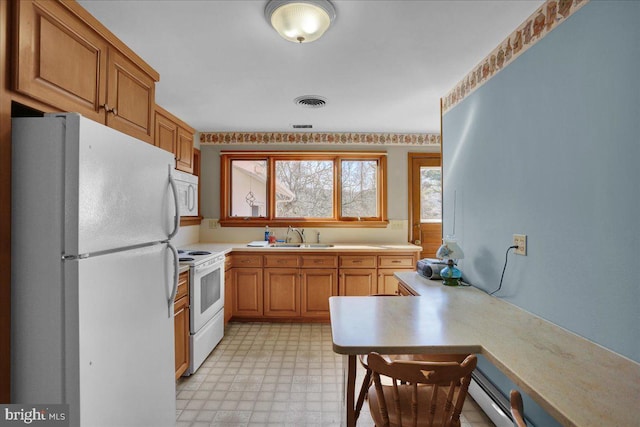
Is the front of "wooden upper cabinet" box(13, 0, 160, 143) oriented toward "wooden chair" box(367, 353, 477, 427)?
yes

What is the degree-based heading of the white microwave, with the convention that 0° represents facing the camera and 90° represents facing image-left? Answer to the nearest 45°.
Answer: approximately 315°

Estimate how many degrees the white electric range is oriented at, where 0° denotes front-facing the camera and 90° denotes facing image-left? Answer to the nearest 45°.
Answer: approximately 315°

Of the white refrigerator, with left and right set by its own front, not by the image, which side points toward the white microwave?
left

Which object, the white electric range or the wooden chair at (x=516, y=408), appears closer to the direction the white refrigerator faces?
the wooden chair

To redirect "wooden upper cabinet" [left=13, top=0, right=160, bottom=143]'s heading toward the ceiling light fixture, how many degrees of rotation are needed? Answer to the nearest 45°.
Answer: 0° — it already faces it

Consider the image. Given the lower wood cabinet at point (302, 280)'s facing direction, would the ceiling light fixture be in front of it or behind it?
in front

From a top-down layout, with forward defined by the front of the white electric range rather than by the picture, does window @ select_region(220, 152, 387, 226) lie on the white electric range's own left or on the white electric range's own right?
on the white electric range's own left

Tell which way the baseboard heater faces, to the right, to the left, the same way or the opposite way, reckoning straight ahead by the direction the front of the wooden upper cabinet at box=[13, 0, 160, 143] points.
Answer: the opposite way

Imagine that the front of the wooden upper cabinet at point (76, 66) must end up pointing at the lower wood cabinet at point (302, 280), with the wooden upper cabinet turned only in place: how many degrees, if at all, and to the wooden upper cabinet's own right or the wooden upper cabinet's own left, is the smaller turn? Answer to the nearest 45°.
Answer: approximately 90° to the wooden upper cabinet's own left

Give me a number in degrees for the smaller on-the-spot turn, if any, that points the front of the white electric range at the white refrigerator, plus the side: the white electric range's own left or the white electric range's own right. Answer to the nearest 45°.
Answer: approximately 45° to the white electric range's own right
